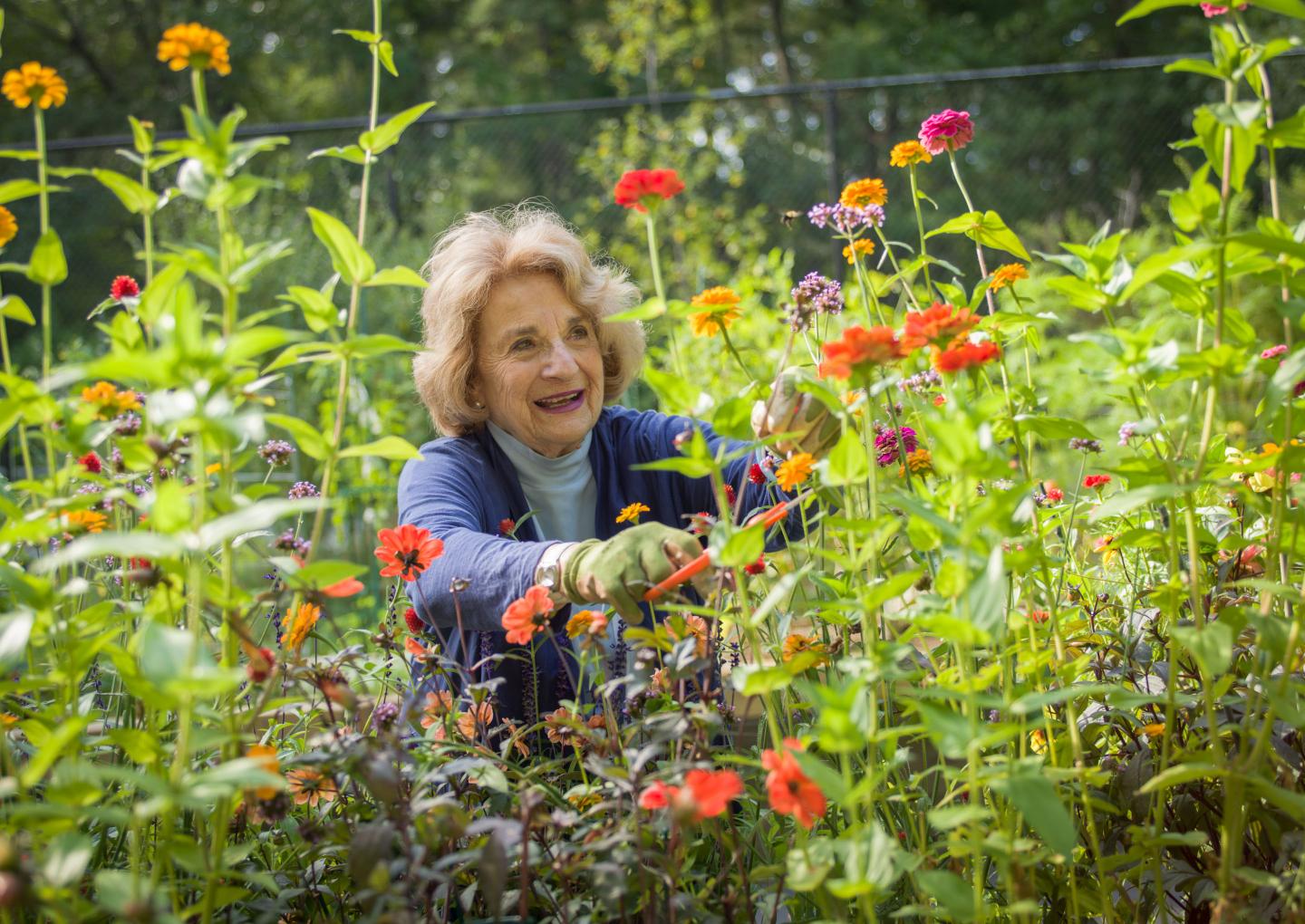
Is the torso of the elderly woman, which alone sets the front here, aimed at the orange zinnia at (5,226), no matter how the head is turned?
no

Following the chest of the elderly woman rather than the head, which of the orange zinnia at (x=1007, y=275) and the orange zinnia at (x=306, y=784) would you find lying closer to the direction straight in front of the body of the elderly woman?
the orange zinnia at (x=1007, y=275)

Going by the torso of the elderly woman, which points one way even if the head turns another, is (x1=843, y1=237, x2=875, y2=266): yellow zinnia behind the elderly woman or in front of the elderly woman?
in front

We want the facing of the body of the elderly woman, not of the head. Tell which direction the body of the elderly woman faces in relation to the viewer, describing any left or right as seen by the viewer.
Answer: facing the viewer and to the right of the viewer

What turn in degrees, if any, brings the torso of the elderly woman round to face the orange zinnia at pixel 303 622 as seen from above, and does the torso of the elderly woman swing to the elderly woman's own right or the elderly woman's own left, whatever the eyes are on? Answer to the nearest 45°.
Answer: approximately 45° to the elderly woman's own right

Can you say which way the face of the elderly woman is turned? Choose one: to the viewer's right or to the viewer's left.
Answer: to the viewer's right

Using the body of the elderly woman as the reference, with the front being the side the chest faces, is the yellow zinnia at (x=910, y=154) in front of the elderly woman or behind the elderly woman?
in front

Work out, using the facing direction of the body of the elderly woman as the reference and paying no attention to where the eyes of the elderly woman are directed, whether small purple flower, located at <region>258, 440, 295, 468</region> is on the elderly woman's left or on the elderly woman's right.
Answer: on the elderly woman's right
